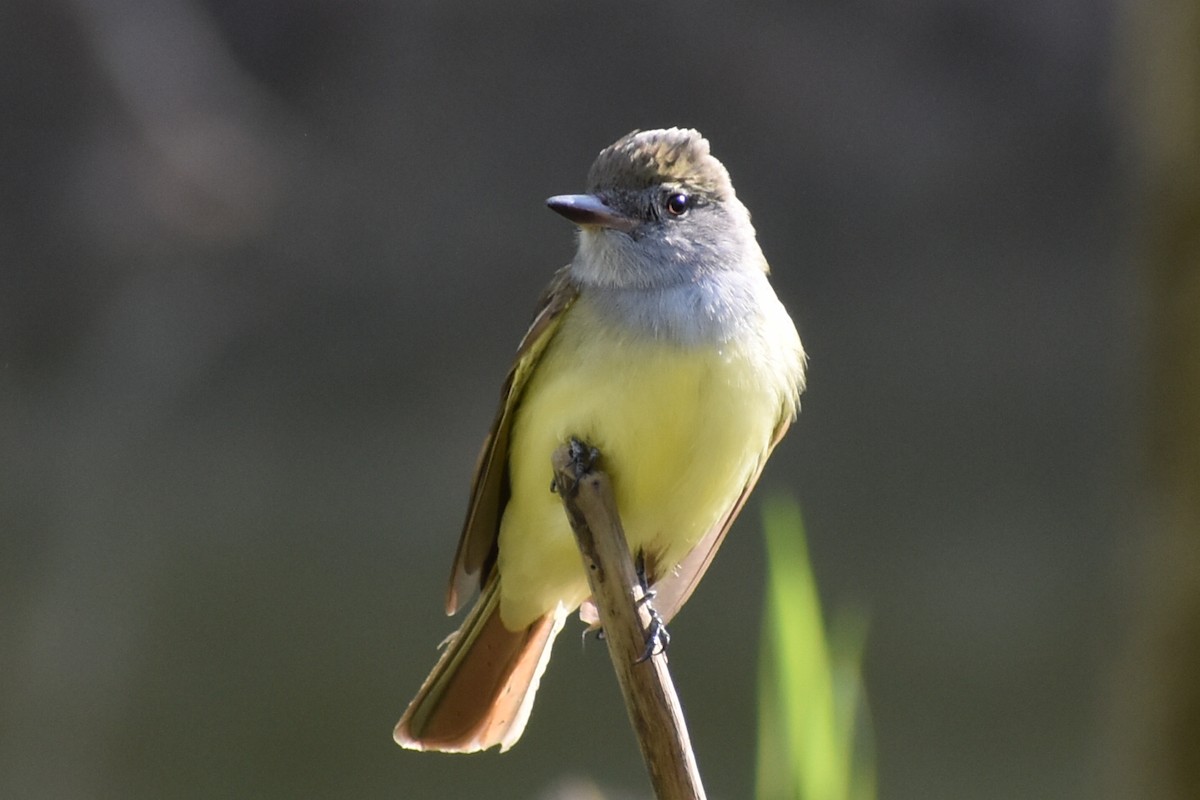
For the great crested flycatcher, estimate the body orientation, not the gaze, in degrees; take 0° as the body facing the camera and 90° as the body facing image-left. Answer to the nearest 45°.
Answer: approximately 0°
